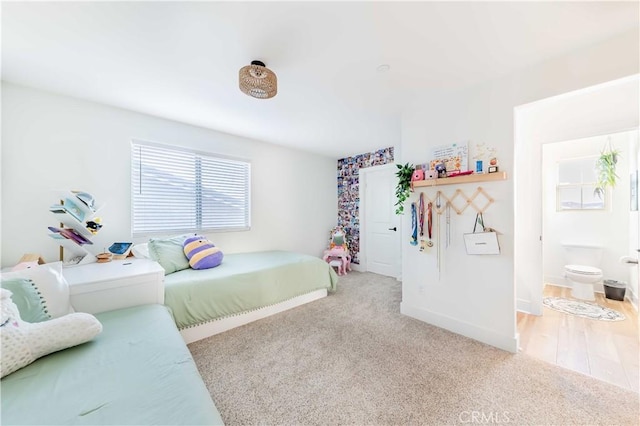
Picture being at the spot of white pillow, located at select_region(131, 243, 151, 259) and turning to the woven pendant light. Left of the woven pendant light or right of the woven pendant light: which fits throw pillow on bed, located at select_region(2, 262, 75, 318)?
right

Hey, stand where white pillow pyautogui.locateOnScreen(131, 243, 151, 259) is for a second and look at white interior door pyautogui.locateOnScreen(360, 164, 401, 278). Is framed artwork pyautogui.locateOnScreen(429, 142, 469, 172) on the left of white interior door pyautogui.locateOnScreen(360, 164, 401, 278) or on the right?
right

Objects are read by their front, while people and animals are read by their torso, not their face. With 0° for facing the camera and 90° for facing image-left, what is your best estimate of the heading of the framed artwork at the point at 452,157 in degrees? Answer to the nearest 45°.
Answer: approximately 45°

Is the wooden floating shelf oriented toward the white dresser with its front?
yes

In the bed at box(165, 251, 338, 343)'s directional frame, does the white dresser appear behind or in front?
behind

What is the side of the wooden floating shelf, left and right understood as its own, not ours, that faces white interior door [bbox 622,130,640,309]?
back

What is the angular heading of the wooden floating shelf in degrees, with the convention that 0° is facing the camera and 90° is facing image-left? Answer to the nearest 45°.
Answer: approximately 45°

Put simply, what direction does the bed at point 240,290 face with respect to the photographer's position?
facing away from the viewer and to the right of the viewer

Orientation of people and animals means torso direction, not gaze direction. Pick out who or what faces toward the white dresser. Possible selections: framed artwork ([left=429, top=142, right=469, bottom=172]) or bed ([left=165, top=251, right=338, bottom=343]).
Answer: the framed artwork

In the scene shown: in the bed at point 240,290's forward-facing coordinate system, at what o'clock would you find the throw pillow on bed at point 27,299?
The throw pillow on bed is roughly at 6 o'clock from the bed.
